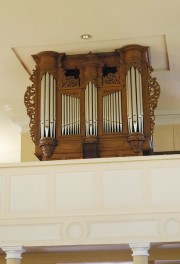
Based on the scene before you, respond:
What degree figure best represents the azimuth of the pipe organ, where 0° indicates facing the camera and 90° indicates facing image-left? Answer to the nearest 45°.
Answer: approximately 0°
